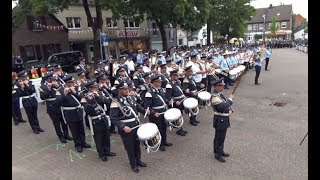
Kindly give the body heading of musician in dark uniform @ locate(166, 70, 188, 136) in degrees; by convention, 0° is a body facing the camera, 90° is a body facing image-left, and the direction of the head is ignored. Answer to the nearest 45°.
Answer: approximately 315°

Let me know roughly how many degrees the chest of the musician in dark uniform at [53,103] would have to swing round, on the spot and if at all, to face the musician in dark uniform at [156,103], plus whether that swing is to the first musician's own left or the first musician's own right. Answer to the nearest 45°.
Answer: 0° — they already face them

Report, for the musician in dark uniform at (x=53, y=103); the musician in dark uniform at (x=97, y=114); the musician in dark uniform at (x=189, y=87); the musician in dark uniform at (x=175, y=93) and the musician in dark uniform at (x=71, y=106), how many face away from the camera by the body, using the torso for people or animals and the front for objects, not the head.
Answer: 0

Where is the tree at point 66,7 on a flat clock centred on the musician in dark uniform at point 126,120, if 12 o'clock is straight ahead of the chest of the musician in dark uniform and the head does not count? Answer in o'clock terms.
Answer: The tree is roughly at 7 o'clock from the musician in dark uniform.

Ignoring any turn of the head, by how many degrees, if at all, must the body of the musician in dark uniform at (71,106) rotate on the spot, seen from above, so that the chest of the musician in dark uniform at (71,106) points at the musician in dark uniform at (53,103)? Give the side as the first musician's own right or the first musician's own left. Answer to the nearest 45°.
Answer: approximately 180°

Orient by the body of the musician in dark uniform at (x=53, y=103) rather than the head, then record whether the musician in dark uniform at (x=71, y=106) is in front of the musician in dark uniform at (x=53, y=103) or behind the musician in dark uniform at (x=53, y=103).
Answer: in front

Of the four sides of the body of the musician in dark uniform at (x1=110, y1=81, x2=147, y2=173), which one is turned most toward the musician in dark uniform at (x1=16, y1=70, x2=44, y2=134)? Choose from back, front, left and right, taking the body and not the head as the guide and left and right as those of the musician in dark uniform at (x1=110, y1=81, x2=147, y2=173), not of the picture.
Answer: back

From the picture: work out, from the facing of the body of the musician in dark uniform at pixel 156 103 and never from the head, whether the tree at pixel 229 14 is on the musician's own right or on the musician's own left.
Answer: on the musician's own left

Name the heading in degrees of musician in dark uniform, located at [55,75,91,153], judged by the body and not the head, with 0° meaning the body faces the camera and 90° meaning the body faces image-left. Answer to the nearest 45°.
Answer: approximately 315°

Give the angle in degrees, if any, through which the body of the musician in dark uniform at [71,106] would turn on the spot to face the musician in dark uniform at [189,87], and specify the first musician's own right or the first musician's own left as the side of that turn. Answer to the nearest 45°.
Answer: approximately 45° to the first musician's own left

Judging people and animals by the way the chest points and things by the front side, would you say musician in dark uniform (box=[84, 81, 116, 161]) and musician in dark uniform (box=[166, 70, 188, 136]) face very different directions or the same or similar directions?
same or similar directions

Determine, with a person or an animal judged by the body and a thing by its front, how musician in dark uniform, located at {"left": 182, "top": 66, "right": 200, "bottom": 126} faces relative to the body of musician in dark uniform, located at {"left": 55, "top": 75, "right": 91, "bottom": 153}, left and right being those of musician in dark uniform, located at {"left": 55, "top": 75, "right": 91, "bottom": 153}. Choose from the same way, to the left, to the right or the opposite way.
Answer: the same way

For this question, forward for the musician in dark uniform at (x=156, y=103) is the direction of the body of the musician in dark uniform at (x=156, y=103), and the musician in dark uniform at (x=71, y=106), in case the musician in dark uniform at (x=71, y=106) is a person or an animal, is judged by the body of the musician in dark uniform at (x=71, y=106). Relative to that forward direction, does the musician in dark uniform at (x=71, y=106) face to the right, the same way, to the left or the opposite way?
the same way

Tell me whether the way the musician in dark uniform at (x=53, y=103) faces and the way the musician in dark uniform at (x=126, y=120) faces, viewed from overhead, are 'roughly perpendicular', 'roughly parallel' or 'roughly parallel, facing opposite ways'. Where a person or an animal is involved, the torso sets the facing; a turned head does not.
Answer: roughly parallel

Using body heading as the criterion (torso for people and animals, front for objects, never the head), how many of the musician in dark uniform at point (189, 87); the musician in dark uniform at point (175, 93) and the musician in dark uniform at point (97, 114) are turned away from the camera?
0

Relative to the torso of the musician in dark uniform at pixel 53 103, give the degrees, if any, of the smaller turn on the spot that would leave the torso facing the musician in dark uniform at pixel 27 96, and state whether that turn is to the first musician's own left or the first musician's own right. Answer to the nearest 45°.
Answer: approximately 180°

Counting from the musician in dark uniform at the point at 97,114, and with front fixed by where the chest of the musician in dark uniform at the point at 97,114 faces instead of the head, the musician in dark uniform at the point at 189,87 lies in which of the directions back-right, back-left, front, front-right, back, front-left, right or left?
left
